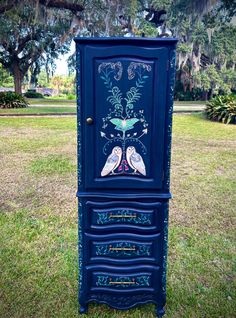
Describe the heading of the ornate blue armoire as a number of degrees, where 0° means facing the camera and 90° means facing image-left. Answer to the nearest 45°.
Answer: approximately 0°

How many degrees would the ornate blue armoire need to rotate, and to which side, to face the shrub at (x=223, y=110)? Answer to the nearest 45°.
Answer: approximately 180°

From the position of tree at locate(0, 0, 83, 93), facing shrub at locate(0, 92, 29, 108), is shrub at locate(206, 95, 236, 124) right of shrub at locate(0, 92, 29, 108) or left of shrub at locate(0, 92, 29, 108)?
left

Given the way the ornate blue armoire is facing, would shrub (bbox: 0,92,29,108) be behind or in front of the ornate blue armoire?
behind

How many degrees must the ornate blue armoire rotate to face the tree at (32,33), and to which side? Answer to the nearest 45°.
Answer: approximately 180°
